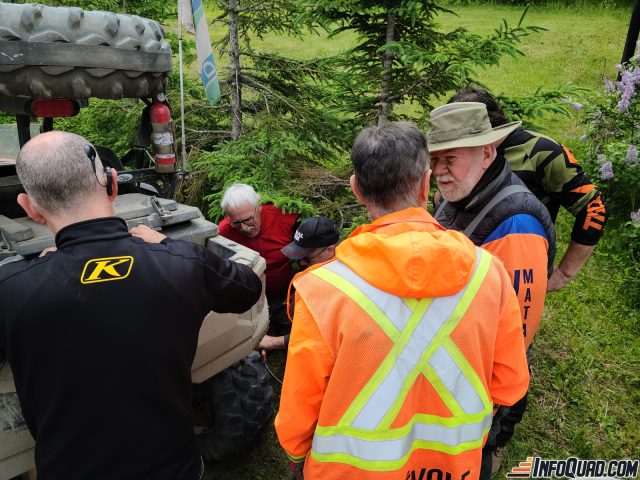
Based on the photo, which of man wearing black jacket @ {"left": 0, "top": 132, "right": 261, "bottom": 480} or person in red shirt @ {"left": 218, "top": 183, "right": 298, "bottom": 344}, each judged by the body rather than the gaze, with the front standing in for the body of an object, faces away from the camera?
the man wearing black jacket

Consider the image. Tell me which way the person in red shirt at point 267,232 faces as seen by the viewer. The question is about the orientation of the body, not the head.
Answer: toward the camera

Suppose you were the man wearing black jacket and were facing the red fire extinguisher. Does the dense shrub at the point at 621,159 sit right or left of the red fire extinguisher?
right

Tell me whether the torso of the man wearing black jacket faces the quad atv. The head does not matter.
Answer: yes

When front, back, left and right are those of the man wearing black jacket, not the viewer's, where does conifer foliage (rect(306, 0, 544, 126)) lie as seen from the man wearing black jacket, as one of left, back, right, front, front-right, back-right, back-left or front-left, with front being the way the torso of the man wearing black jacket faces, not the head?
front-right

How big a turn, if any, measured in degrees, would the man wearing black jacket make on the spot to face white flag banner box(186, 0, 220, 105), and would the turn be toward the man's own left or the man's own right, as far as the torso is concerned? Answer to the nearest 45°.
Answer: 0° — they already face it

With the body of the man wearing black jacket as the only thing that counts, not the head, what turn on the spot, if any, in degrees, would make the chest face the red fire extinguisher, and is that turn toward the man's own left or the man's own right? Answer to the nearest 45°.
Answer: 0° — they already face it

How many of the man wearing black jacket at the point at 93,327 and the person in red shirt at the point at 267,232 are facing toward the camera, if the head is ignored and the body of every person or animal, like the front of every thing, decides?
1

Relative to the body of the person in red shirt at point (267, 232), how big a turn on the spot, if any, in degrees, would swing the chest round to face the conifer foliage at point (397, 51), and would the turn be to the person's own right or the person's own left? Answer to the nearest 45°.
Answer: approximately 135° to the person's own left

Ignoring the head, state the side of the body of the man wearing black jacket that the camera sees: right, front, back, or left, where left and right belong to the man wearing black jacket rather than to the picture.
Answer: back

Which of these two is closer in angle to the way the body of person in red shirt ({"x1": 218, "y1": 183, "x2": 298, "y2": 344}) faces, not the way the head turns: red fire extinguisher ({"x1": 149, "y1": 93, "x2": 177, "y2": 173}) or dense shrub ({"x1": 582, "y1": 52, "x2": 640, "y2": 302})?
the red fire extinguisher

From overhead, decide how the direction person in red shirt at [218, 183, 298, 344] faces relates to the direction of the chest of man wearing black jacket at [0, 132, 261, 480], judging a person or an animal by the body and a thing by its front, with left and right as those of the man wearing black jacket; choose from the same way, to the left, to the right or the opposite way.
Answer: the opposite way

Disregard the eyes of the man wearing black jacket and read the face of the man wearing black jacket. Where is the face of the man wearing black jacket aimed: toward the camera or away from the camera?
away from the camera
